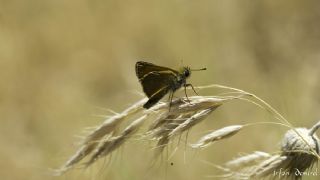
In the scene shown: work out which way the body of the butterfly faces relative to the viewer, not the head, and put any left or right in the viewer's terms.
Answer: facing to the right of the viewer
